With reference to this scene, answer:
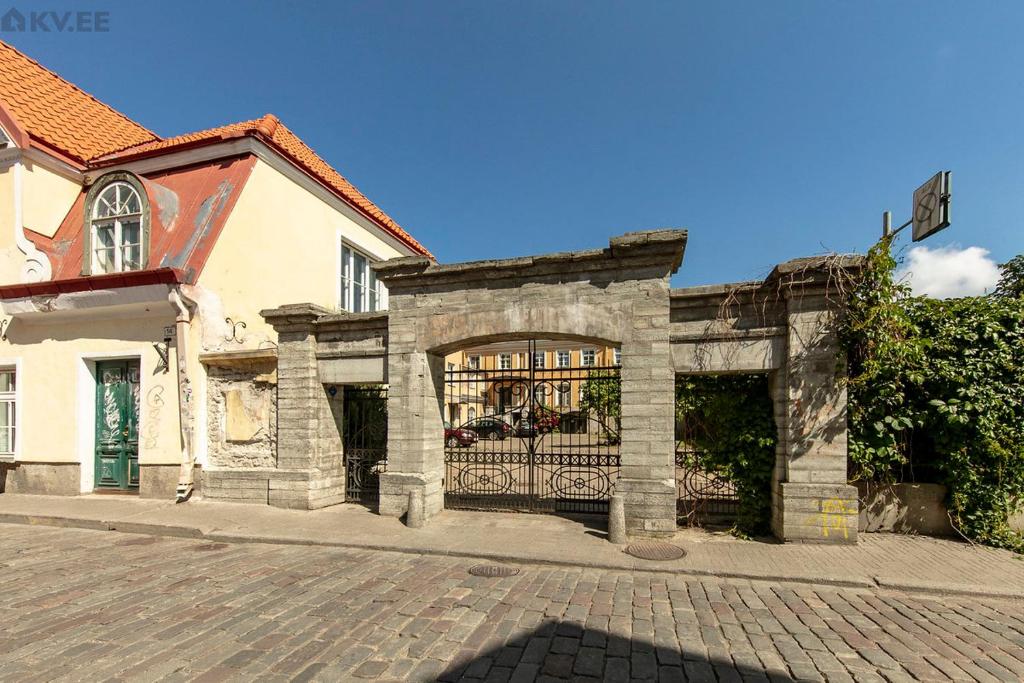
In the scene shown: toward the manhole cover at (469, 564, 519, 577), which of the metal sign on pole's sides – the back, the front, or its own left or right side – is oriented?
front

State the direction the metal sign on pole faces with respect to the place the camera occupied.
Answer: facing the viewer and to the left of the viewer

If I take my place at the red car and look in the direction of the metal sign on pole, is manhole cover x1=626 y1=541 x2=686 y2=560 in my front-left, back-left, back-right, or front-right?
front-right

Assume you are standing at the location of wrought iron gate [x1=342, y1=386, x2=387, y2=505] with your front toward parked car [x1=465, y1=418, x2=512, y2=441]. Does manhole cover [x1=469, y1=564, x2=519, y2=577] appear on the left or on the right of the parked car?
right
